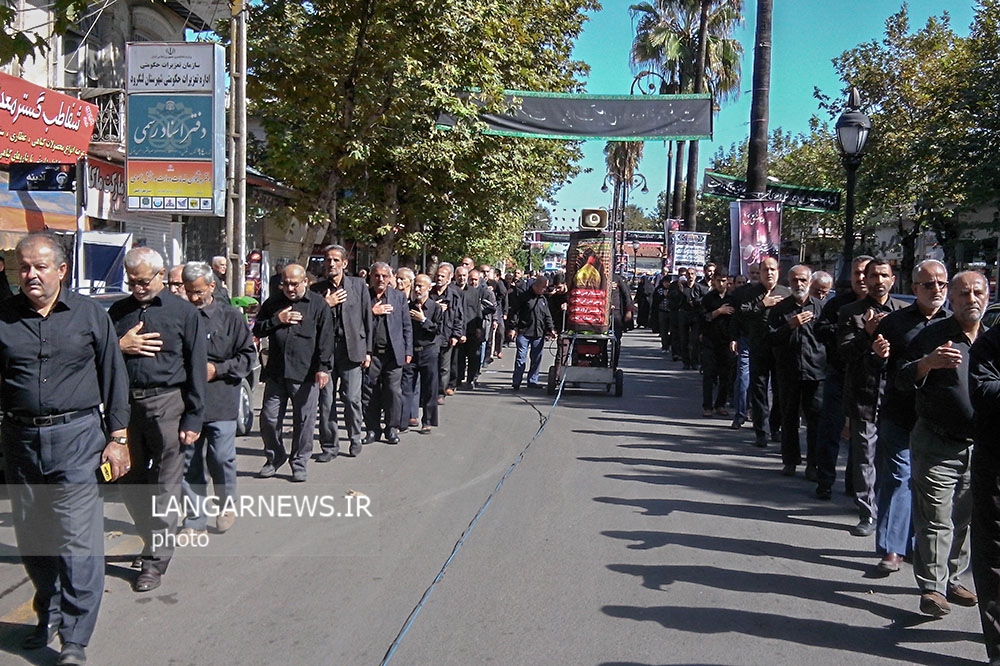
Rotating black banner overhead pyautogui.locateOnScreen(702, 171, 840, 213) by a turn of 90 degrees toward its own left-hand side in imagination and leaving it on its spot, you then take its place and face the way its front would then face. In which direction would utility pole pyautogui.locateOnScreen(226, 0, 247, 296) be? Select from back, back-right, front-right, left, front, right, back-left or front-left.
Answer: back-right

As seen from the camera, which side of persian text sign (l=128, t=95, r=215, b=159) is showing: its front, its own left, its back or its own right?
front

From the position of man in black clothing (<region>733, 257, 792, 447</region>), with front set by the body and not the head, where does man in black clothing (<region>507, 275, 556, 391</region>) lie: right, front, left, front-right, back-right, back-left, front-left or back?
back-right

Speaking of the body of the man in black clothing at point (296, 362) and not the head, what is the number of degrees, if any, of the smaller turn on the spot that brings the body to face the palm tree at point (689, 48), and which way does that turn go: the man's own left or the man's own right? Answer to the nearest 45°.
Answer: approximately 135° to the man's own left

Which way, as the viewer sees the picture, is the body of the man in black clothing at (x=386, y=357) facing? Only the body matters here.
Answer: toward the camera

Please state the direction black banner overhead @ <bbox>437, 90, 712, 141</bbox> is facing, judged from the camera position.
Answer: facing the viewer

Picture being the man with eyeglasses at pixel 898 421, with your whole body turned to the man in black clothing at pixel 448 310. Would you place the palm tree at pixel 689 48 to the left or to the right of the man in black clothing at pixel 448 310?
right

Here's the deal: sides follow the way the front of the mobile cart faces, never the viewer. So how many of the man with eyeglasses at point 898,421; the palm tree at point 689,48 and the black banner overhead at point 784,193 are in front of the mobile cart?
1

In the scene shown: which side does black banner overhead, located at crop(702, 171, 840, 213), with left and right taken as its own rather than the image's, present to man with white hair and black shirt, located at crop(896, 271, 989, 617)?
front

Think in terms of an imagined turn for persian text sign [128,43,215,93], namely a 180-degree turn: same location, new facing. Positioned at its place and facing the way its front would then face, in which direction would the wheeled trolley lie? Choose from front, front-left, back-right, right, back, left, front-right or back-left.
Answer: right
